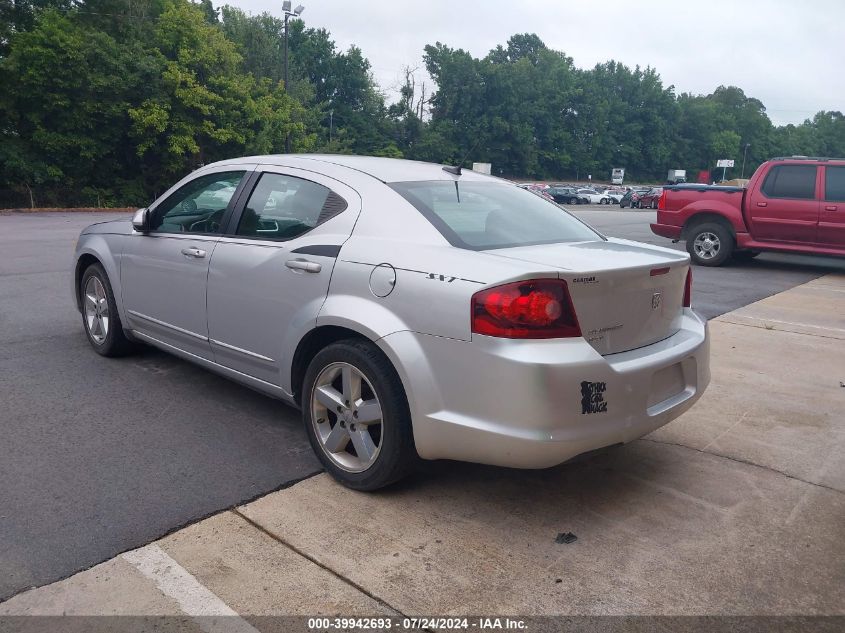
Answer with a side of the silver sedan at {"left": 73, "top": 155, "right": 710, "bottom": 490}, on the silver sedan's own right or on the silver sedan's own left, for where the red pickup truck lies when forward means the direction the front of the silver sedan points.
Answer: on the silver sedan's own right

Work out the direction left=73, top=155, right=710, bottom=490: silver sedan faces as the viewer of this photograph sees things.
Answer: facing away from the viewer and to the left of the viewer
